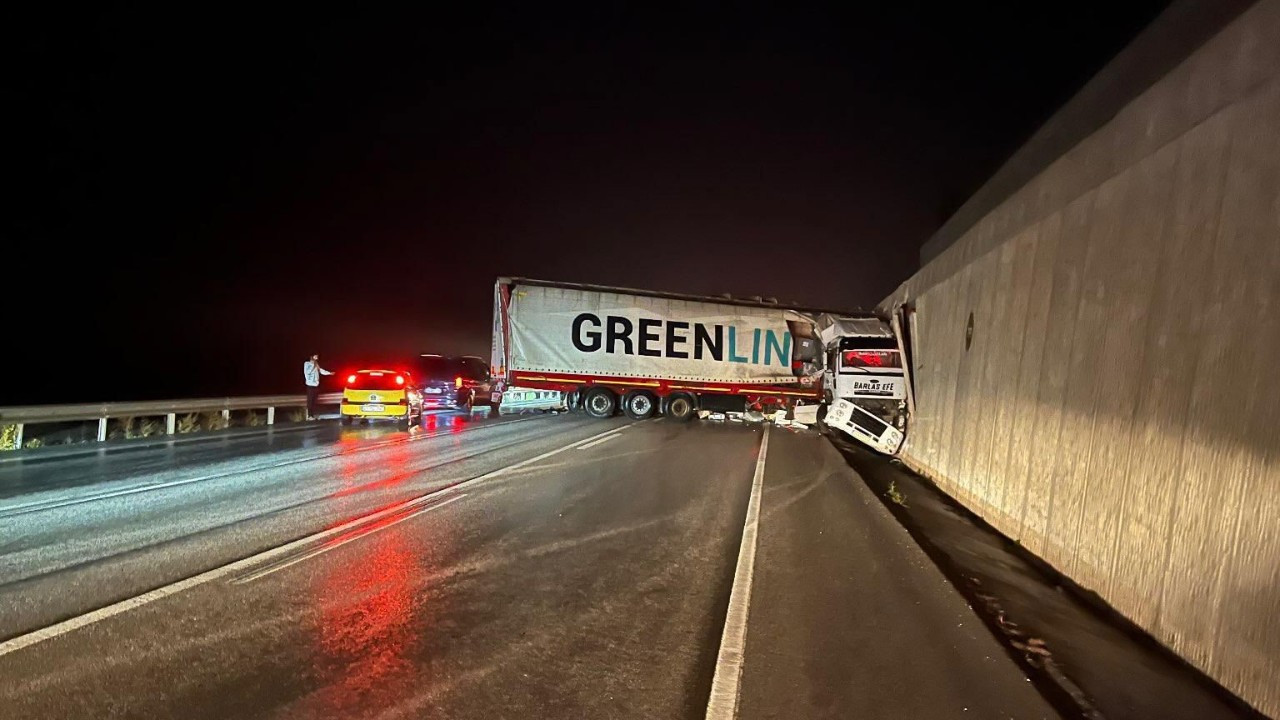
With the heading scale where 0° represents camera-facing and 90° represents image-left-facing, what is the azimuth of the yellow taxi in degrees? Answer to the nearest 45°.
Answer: approximately 180°

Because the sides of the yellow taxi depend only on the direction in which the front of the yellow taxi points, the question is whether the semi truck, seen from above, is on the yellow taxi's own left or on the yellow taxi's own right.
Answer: on the yellow taxi's own right

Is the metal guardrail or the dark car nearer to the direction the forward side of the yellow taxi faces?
the dark car

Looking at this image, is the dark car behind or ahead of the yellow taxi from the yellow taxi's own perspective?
ahead

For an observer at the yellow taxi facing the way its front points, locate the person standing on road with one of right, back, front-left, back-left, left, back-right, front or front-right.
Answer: front-left

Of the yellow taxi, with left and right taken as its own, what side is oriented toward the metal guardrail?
left
